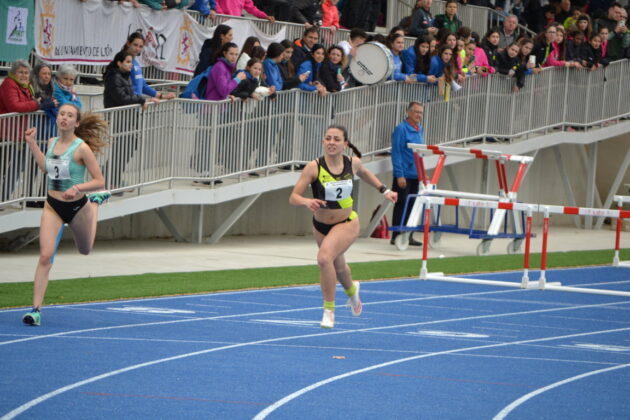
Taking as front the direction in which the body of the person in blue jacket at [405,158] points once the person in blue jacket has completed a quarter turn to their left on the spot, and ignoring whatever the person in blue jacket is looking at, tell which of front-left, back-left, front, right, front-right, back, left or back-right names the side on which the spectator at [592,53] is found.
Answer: front

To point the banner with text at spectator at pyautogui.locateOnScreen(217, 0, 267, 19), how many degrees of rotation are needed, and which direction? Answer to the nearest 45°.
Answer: approximately 135° to its left

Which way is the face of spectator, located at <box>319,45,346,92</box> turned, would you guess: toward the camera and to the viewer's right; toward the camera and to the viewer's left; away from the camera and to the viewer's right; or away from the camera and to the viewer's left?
toward the camera and to the viewer's left

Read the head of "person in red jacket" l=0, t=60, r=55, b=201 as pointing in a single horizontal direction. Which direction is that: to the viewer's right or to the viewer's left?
to the viewer's right

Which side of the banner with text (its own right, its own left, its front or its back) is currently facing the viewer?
front

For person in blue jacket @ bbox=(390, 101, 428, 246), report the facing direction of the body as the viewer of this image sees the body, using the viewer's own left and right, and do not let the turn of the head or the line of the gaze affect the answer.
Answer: facing the viewer and to the right of the viewer

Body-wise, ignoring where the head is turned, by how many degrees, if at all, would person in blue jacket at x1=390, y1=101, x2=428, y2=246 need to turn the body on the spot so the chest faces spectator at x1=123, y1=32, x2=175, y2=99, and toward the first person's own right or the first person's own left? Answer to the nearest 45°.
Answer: approximately 90° to the first person's own right

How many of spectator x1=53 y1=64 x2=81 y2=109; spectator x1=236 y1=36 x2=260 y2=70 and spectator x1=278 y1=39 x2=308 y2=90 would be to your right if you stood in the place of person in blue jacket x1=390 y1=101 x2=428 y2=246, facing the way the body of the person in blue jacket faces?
3

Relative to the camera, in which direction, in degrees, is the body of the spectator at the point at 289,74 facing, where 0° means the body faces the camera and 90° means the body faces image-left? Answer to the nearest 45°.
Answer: approximately 315°

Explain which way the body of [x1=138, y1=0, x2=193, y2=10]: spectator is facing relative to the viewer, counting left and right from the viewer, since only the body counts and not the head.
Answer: facing the viewer

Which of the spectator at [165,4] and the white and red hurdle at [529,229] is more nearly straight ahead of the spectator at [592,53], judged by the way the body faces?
the white and red hurdle

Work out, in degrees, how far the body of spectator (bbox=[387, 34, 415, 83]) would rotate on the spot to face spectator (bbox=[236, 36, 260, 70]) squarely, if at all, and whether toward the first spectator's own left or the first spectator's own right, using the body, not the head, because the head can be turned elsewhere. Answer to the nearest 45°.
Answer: approximately 90° to the first spectator's own right
